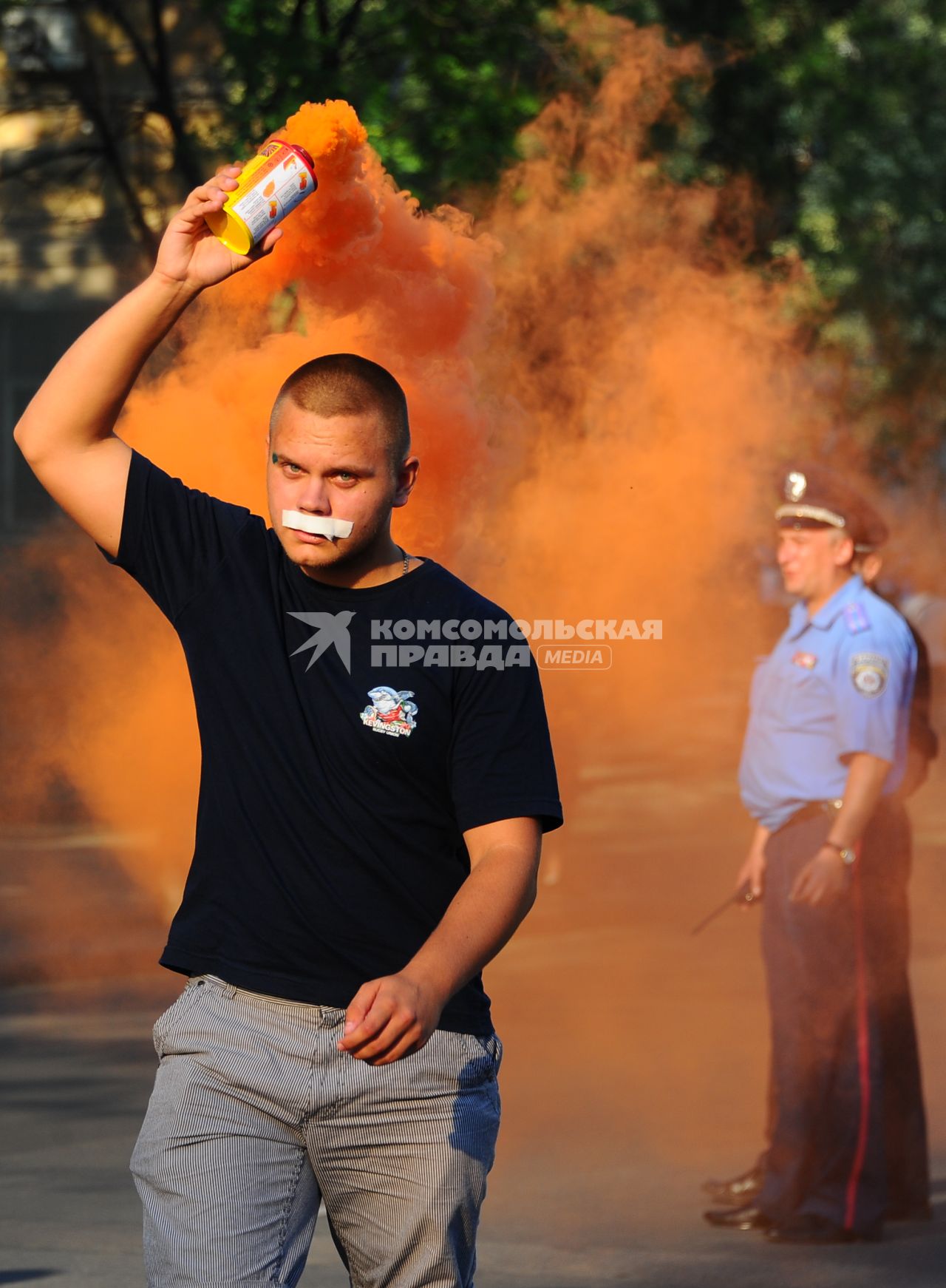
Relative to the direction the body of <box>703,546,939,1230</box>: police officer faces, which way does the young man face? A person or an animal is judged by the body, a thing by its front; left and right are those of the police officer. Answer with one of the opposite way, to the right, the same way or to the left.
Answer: to the left

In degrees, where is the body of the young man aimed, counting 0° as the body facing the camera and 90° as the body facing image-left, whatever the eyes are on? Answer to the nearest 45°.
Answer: approximately 0°

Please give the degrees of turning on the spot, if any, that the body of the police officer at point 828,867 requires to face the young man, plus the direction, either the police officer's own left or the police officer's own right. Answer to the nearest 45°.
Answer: approximately 45° to the police officer's own left

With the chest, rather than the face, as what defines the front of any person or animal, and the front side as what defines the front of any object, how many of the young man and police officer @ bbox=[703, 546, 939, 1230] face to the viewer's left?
1

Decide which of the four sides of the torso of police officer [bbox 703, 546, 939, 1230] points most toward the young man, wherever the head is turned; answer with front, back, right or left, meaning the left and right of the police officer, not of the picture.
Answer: left

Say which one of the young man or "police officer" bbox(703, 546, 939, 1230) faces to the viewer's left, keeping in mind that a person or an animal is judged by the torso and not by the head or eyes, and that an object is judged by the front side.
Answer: the police officer

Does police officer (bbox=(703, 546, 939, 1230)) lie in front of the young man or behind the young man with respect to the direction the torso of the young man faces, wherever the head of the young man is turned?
behind

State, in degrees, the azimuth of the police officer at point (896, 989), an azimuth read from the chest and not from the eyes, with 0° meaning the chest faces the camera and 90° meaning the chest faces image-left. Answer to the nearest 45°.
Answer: approximately 90°
